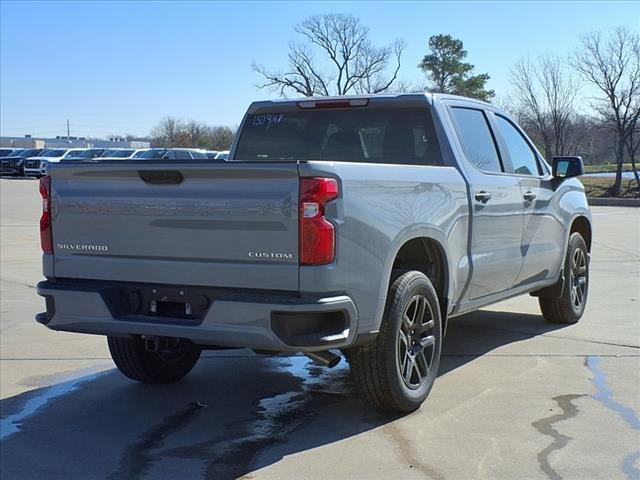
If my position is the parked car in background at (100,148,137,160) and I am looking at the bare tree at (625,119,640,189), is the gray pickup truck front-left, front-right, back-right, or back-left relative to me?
front-right

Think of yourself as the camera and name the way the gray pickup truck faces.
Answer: facing away from the viewer and to the right of the viewer

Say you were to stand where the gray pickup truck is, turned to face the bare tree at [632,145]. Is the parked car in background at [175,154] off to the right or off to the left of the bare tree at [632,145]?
left

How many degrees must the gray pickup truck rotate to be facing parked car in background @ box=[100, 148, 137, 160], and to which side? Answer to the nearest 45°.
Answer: approximately 45° to its left

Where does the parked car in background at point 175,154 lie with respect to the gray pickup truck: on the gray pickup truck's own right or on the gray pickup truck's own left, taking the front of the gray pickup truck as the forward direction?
on the gray pickup truck's own left

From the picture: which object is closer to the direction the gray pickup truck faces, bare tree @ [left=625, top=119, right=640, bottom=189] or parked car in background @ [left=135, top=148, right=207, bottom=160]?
the bare tree

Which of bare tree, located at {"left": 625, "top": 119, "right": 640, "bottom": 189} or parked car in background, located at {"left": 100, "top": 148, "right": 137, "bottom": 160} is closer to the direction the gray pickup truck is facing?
the bare tree

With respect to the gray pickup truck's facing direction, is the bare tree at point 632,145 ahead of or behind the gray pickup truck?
ahead
